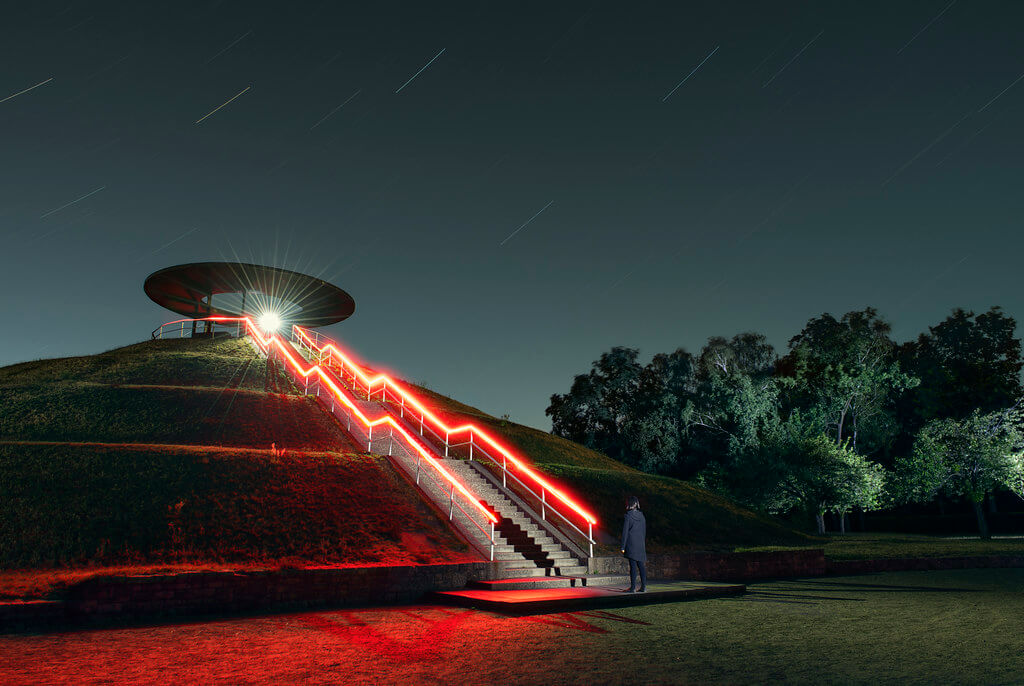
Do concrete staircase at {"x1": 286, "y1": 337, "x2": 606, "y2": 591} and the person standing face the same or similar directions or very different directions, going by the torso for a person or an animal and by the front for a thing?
very different directions

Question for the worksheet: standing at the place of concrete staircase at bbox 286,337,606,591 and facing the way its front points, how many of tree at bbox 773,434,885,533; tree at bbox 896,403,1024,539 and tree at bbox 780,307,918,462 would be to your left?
3

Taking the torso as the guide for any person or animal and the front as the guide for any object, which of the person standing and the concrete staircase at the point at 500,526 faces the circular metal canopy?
the person standing

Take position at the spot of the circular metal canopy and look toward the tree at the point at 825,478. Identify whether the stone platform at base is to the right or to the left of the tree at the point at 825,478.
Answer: right

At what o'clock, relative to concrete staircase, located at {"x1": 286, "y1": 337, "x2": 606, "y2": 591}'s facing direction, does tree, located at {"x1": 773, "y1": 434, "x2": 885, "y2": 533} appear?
The tree is roughly at 9 o'clock from the concrete staircase.

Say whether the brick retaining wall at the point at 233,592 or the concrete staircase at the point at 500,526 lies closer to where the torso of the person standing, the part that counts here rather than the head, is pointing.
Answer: the concrete staircase

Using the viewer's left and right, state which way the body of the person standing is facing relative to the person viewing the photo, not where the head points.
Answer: facing away from the viewer and to the left of the viewer

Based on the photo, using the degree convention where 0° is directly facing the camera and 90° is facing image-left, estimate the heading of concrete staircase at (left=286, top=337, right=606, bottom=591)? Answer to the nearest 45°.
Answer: approximately 315°
